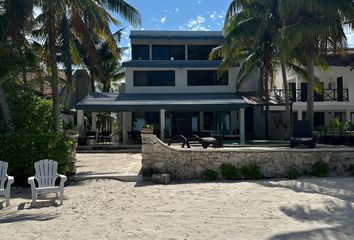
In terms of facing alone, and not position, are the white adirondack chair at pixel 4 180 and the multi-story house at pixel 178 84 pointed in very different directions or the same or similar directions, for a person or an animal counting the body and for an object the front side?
same or similar directions

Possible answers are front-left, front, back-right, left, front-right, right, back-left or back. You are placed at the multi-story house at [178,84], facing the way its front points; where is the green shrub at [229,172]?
front

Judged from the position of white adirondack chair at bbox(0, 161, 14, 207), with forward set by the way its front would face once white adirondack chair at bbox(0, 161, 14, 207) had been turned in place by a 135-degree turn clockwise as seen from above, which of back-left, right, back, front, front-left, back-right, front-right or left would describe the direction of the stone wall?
back-right

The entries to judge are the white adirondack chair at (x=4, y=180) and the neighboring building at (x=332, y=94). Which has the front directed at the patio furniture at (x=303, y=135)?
the neighboring building

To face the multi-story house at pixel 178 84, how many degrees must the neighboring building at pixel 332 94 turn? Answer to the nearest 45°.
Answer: approximately 45° to its right

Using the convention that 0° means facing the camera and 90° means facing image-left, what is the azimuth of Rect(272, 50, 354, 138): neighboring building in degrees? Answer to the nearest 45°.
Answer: approximately 0°

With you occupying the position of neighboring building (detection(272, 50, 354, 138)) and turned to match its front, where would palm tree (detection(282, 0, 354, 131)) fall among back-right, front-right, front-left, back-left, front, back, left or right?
front

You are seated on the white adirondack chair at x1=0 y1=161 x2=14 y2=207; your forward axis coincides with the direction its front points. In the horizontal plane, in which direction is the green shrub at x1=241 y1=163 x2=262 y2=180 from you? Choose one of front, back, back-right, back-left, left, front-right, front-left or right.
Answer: left

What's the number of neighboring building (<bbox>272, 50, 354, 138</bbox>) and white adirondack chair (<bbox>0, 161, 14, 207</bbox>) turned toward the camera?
2

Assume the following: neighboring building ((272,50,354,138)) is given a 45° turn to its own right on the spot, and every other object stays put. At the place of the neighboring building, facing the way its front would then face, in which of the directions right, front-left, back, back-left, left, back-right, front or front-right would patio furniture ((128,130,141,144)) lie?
front

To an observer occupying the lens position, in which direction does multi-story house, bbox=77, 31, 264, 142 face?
facing the viewer

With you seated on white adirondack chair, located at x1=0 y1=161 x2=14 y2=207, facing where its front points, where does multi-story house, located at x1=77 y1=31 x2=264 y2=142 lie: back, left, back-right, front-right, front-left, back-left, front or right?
back-left

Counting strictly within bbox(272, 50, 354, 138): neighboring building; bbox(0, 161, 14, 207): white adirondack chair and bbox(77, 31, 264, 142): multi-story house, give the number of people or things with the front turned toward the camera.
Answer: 3
